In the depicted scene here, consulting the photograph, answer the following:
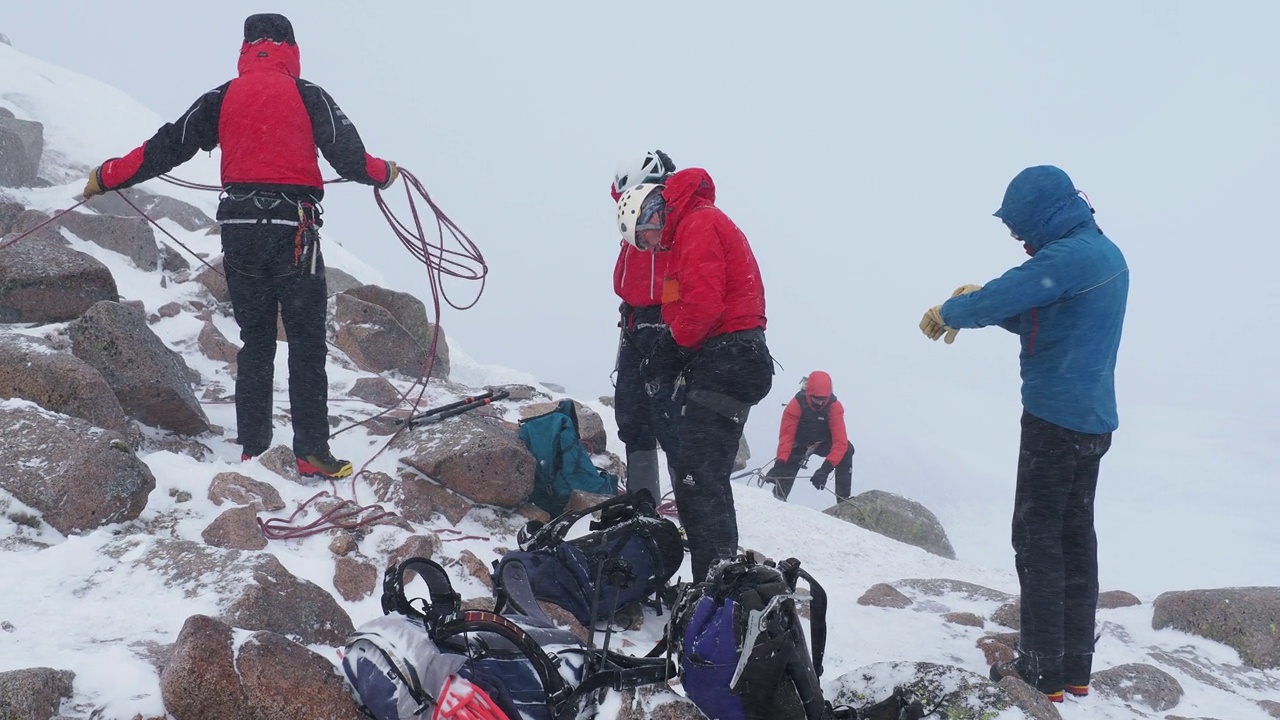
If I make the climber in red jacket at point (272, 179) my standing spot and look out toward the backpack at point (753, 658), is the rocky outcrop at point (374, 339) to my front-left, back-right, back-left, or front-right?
back-left

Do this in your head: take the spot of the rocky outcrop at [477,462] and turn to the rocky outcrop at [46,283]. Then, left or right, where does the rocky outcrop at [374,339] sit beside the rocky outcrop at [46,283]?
right

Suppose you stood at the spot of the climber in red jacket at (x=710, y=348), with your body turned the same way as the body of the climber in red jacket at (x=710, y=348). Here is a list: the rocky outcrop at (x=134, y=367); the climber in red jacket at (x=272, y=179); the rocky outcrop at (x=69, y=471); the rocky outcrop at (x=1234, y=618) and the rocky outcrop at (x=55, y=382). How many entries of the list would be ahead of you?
4

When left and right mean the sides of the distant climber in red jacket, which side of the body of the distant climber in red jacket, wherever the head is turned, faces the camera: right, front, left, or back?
front

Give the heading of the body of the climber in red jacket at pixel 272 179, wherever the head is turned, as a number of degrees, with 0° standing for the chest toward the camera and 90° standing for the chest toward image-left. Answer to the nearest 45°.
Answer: approximately 180°

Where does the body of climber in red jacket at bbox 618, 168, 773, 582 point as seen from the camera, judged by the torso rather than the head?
to the viewer's left

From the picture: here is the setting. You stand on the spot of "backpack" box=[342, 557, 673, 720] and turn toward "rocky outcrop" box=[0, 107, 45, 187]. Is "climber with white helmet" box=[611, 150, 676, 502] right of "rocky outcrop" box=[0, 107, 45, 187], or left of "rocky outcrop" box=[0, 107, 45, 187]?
right

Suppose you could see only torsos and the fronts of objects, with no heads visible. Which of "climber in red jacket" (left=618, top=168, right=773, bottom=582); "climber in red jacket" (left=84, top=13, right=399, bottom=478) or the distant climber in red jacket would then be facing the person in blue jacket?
the distant climber in red jacket

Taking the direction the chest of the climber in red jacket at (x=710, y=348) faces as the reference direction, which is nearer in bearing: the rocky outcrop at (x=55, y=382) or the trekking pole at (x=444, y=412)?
the rocky outcrop

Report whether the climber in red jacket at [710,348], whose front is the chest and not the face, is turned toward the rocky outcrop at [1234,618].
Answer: no

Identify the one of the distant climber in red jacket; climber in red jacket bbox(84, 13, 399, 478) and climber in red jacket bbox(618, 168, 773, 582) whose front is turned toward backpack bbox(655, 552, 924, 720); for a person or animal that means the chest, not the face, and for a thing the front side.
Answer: the distant climber in red jacket

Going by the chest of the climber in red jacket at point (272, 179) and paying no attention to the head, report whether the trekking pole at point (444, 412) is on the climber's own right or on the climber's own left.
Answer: on the climber's own right

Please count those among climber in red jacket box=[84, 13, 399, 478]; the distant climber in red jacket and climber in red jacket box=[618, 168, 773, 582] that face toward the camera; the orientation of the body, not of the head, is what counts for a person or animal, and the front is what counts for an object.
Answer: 1

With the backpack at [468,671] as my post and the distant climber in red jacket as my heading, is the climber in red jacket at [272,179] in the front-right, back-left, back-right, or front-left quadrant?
front-left

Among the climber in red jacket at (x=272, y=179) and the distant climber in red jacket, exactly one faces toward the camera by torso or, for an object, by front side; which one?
the distant climber in red jacket

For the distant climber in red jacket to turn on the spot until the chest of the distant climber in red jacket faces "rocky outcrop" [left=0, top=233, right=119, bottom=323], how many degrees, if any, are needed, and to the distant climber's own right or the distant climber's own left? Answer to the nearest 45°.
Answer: approximately 45° to the distant climber's own right

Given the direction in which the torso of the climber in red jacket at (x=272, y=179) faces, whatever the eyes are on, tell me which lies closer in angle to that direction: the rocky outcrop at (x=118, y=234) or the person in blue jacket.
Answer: the rocky outcrop

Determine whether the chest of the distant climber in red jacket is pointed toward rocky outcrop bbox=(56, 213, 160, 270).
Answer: no
